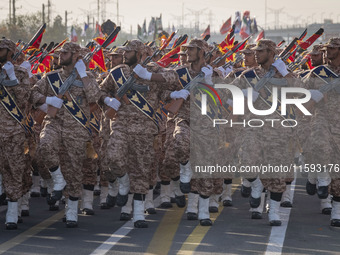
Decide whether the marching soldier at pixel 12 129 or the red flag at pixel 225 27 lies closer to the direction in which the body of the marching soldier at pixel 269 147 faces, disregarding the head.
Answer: the marching soldier

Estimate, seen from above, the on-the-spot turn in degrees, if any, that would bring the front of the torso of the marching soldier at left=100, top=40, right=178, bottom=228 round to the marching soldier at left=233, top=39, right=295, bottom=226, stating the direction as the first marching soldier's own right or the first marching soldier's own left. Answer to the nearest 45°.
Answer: approximately 90° to the first marching soldier's own left

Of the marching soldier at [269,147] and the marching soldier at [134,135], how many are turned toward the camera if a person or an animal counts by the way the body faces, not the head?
2

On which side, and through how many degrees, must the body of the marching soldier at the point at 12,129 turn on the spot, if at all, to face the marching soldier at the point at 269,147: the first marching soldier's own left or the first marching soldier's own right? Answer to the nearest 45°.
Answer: approximately 135° to the first marching soldier's own left

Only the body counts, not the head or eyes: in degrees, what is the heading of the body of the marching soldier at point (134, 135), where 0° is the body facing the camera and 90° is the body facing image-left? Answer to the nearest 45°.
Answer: approximately 0°

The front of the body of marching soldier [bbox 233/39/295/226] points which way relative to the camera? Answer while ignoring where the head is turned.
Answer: toward the camera

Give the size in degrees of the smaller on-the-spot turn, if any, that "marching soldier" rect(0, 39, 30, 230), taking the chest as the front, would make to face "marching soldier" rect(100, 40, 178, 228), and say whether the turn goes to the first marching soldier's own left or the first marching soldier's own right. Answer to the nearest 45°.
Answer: approximately 135° to the first marching soldier's own left

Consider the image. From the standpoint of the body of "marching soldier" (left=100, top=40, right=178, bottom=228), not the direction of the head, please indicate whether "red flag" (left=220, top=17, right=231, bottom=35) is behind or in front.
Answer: behind

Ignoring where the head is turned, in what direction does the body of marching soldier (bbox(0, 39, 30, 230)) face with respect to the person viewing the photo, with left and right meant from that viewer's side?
facing the viewer and to the left of the viewer

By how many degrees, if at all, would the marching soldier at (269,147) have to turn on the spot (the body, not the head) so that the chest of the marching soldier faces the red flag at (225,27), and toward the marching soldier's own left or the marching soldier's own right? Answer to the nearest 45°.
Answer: approximately 180°

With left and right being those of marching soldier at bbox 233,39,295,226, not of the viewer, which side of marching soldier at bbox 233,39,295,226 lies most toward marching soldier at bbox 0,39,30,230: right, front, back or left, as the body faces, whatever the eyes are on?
right

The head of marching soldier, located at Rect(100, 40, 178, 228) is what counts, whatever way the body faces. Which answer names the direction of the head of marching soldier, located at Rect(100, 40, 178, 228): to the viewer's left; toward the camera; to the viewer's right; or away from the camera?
to the viewer's left
